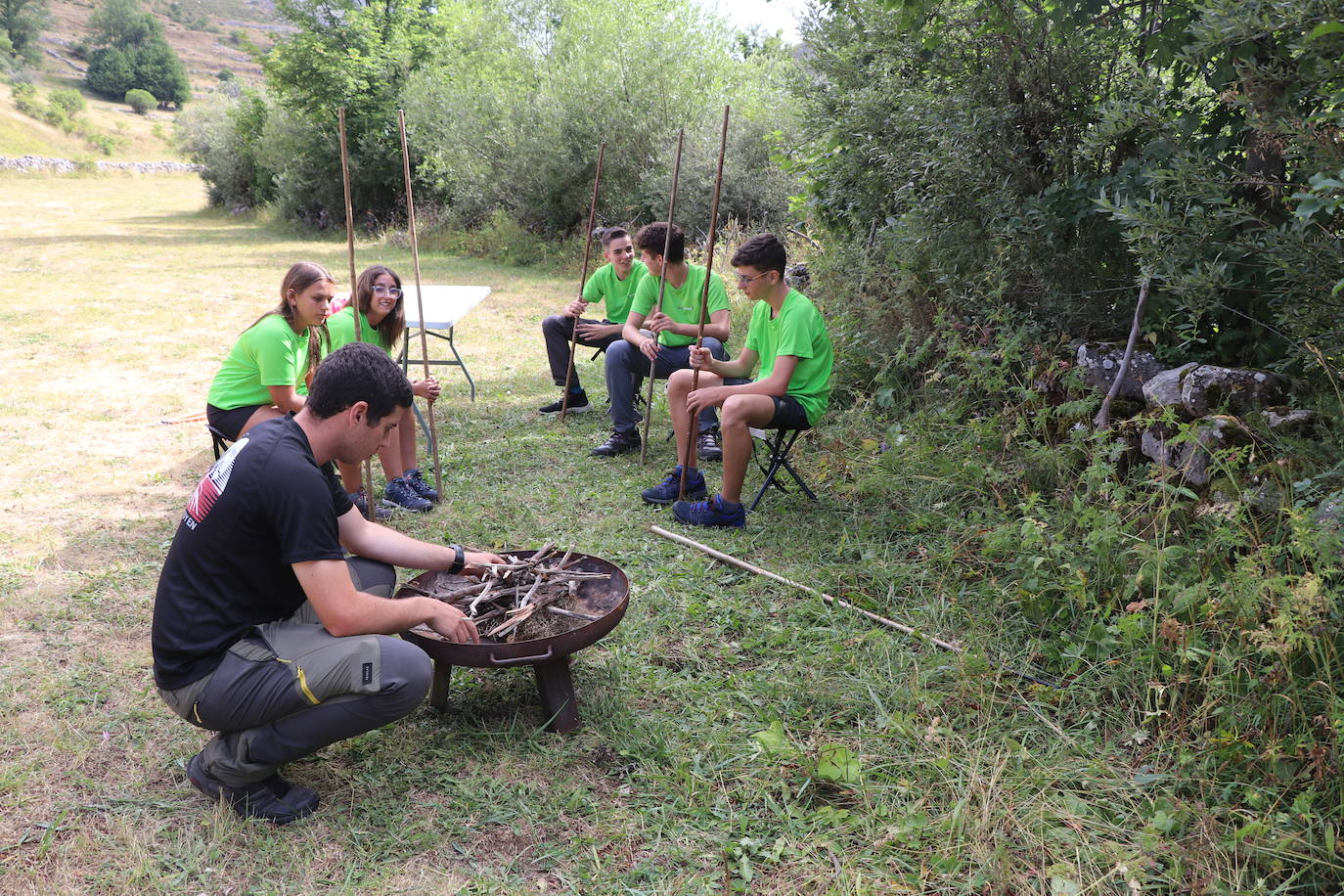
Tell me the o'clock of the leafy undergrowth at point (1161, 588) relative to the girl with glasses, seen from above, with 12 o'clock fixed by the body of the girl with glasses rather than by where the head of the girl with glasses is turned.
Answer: The leafy undergrowth is roughly at 12 o'clock from the girl with glasses.

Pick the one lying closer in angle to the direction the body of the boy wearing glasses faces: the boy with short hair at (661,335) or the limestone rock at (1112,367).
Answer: the boy with short hair

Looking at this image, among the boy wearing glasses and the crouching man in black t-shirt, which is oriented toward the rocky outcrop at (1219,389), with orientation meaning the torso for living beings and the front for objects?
the crouching man in black t-shirt

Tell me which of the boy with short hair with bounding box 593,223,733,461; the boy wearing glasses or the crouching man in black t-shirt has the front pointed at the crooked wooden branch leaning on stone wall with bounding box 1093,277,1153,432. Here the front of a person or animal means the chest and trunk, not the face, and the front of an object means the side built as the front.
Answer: the crouching man in black t-shirt

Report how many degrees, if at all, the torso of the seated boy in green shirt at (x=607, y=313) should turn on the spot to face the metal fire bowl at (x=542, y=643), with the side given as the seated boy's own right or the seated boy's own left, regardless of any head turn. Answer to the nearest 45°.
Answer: approximately 45° to the seated boy's own left

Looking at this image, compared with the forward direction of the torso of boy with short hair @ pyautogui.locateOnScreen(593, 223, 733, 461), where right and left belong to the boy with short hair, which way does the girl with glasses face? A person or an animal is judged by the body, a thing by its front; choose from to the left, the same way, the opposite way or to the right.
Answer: to the left

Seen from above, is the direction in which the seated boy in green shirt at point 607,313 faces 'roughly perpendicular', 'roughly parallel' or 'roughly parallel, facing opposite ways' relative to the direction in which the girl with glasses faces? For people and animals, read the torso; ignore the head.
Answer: roughly perpendicular

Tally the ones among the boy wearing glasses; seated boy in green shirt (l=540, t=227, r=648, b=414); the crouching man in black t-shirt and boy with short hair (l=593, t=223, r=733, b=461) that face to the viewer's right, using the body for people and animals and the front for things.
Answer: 1

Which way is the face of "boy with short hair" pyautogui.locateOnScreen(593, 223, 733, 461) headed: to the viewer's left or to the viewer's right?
to the viewer's left

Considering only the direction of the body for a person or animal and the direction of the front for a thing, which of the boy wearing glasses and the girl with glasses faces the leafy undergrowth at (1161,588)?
the girl with glasses

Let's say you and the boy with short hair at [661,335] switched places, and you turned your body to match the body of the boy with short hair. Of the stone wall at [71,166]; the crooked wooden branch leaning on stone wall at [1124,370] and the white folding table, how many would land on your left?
1

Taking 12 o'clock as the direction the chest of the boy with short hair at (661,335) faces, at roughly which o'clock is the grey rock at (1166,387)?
The grey rock is roughly at 9 o'clock from the boy with short hair.

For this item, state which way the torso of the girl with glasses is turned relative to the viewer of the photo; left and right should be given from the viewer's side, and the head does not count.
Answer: facing the viewer and to the right of the viewer

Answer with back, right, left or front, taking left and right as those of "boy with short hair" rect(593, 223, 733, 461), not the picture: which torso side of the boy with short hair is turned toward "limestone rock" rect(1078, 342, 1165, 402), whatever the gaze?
left

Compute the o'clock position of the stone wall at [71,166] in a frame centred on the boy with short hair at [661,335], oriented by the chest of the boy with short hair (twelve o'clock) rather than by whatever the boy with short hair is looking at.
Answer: The stone wall is roughly at 3 o'clock from the boy with short hair.

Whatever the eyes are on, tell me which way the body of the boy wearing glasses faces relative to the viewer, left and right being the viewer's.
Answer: facing to the left of the viewer

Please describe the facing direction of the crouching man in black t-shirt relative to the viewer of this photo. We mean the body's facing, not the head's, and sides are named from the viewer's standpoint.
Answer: facing to the right of the viewer

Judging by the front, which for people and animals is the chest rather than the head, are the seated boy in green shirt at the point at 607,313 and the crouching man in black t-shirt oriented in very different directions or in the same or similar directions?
very different directions

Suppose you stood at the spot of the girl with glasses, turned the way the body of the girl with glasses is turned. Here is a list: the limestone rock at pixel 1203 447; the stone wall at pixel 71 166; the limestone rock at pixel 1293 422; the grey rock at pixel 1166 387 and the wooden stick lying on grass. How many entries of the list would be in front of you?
4

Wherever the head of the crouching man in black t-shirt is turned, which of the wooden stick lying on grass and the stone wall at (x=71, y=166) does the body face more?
the wooden stick lying on grass

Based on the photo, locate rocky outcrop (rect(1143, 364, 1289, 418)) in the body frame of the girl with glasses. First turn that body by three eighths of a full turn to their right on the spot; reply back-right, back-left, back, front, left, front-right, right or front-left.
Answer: back-left

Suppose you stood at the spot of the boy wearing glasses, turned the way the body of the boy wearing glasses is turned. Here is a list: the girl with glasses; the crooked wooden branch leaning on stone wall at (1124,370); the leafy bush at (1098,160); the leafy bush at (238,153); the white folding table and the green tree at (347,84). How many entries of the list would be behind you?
2
